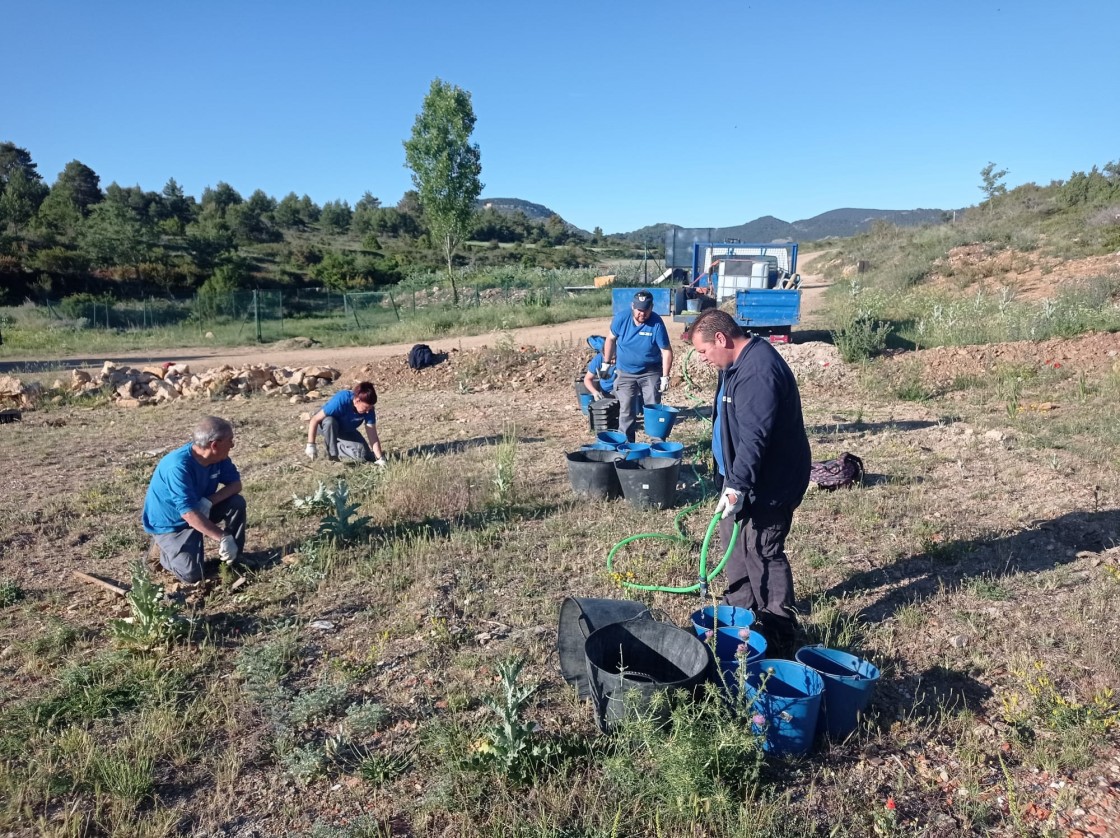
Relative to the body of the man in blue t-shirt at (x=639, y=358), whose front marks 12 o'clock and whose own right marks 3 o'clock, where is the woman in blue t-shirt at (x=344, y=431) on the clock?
the woman in blue t-shirt at (x=344, y=431) is roughly at 3 o'clock from the man in blue t-shirt at (x=639, y=358).

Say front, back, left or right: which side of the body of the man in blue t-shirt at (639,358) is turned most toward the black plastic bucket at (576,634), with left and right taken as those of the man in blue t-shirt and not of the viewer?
front

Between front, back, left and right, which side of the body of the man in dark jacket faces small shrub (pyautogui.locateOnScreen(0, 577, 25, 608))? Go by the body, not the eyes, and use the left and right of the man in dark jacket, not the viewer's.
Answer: front

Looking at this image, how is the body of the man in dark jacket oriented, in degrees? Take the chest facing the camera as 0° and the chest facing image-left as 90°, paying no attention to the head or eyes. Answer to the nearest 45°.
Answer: approximately 90°

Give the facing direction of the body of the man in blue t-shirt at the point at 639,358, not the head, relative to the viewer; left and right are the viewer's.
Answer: facing the viewer

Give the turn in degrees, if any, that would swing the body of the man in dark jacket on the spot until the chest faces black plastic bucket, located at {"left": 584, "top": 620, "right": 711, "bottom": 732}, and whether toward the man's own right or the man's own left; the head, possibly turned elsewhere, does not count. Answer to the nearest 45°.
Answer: approximately 45° to the man's own left

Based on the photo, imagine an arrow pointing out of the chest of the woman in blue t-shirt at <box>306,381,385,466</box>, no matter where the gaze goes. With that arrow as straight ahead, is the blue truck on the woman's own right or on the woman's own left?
on the woman's own left

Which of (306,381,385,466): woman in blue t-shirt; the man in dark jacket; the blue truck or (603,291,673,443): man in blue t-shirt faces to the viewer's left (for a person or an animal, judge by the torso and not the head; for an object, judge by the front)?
the man in dark jacket

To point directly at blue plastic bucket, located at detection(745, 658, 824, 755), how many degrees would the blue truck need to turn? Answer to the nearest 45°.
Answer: approximately 180°

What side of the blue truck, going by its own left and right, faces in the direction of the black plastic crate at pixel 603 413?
back

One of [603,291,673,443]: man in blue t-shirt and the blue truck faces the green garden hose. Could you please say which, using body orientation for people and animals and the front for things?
the man in blue t-shirt

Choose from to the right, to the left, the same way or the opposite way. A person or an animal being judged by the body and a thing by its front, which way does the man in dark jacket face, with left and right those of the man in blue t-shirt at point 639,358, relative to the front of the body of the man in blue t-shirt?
to the right

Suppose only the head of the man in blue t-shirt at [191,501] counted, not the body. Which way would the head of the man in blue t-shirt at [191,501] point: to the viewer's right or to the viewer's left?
to the viewer's right

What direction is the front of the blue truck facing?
away from the camera

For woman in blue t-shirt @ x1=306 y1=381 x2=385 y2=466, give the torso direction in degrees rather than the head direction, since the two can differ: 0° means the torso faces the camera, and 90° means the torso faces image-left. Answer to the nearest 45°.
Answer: approximately 315°

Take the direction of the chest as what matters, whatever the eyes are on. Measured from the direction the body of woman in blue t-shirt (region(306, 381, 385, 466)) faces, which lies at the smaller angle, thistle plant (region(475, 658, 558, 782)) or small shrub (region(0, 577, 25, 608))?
the thistle plant
